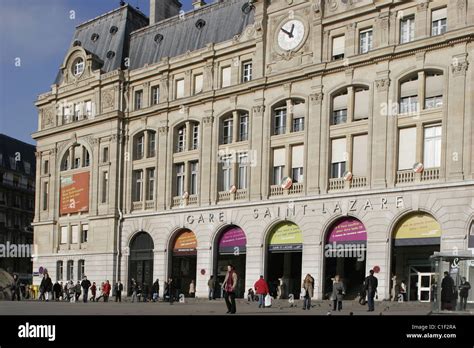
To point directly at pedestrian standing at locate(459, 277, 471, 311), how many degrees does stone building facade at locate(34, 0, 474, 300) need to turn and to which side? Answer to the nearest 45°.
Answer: approximately 45° to its left

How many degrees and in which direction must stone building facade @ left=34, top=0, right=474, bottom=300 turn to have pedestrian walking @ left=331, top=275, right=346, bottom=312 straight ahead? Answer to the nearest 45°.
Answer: approximately 45° to its left

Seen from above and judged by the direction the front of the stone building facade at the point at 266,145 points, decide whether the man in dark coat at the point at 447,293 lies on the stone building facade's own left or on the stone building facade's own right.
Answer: on the stone building facade's own left

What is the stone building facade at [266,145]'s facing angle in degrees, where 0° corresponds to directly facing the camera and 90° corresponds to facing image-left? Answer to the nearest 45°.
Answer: approximately 45°
